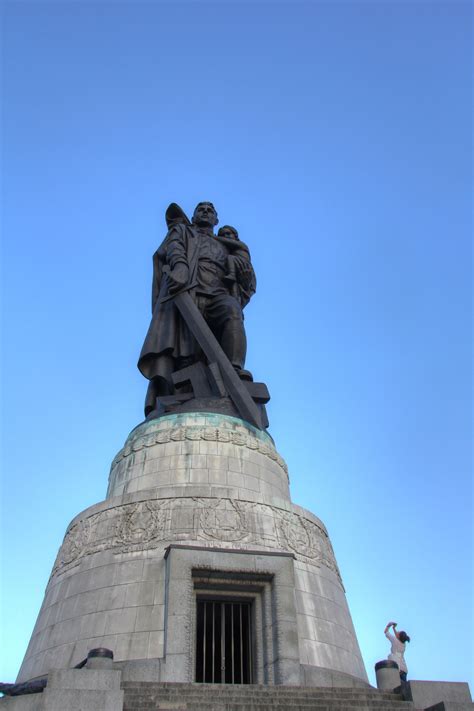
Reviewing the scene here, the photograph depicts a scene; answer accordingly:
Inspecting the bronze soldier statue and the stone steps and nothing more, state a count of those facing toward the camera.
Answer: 2

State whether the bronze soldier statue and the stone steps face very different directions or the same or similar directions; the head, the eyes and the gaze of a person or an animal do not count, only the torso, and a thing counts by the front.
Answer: same or similar directions

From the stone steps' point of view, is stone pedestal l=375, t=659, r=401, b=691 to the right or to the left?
on its left

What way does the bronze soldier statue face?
toward the camera

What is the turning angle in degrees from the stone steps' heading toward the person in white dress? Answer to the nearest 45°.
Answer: approximately 135° to its left
